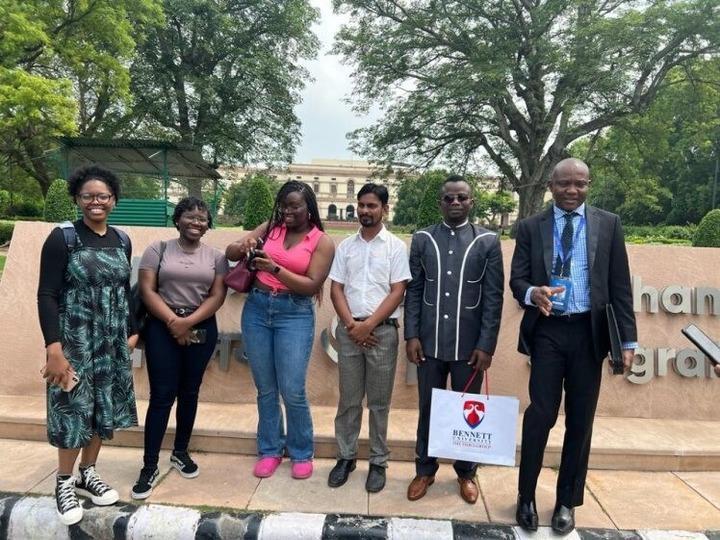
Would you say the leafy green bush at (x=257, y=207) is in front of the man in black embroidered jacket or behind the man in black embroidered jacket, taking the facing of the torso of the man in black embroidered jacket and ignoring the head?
behind

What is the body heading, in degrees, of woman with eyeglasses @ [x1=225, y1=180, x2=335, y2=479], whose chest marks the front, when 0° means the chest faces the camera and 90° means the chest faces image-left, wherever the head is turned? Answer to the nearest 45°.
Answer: approximately 0°

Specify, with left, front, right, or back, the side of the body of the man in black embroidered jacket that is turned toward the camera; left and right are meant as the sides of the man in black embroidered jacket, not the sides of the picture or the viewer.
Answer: front

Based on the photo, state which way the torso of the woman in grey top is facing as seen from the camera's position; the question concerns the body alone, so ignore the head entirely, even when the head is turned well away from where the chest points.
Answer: toward the camera

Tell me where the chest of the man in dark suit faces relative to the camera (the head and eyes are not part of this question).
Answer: toward the camera

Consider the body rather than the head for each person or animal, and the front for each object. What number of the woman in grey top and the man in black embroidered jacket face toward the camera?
2

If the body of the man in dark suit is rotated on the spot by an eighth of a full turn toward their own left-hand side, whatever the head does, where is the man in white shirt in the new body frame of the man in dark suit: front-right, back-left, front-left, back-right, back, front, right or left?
back-right

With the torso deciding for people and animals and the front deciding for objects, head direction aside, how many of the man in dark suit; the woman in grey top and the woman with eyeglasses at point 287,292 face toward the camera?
3
